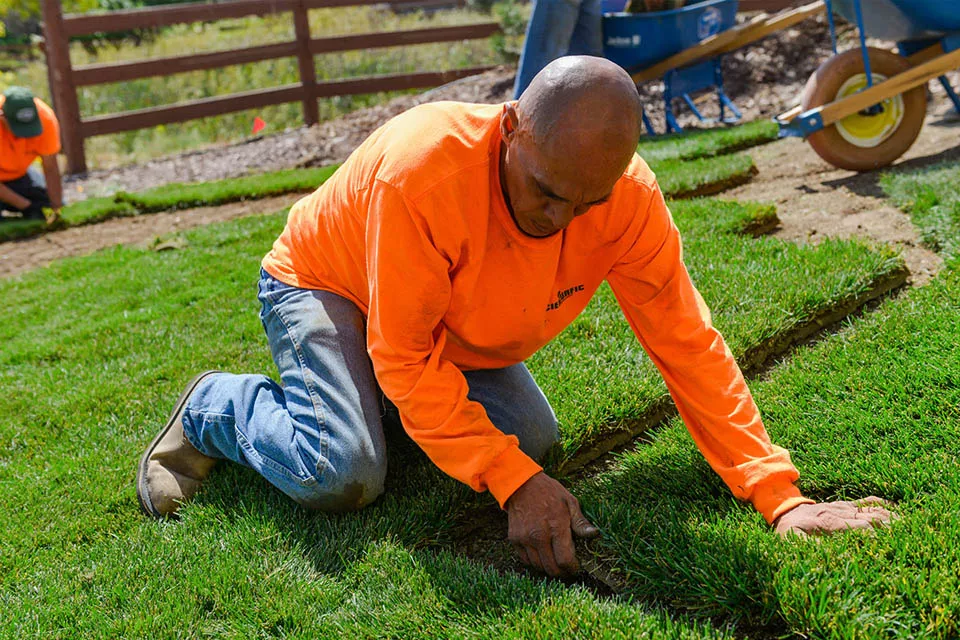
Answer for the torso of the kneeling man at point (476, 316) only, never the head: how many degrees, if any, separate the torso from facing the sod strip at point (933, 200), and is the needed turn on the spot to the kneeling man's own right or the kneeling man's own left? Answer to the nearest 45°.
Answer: approximately 90° to the kneeling man's own left

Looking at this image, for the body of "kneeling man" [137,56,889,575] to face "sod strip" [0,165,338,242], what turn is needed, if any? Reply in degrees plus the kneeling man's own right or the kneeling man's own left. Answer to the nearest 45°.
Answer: approximately 180°

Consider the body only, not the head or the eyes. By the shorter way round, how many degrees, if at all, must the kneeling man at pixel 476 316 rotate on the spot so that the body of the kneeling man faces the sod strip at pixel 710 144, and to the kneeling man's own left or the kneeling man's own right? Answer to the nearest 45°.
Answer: approximately 135° to the kneeling man's own left

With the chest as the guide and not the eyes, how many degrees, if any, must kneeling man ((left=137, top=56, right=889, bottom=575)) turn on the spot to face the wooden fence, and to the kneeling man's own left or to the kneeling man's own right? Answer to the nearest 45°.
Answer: approximately 135° to the kneeling man's own left

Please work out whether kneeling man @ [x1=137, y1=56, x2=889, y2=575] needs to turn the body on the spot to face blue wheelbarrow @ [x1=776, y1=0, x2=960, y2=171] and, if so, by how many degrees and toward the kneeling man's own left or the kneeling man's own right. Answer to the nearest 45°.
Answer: approximately 90° to the kneeling man's own left

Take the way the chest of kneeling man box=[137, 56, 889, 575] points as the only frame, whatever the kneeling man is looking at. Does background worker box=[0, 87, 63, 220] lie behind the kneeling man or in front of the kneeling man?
behind

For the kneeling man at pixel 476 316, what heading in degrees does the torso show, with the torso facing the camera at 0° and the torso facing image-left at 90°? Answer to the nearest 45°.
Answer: approximately 315°

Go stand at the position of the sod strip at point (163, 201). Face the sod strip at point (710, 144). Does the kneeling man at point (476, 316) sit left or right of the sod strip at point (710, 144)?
right

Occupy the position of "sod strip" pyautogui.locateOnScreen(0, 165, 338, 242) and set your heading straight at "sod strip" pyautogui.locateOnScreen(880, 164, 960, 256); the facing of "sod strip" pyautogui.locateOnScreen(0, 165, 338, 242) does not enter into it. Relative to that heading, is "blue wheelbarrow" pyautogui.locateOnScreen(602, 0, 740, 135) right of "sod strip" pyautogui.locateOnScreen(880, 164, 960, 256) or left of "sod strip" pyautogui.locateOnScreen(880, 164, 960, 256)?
left

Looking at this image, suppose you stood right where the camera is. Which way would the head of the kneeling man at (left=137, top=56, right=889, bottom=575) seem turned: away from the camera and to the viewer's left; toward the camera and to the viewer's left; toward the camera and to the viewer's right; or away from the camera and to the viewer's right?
toward the camera and to the viewer's right

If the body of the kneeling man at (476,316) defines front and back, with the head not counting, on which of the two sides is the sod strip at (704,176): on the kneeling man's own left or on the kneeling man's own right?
on the kneeling man's own left
